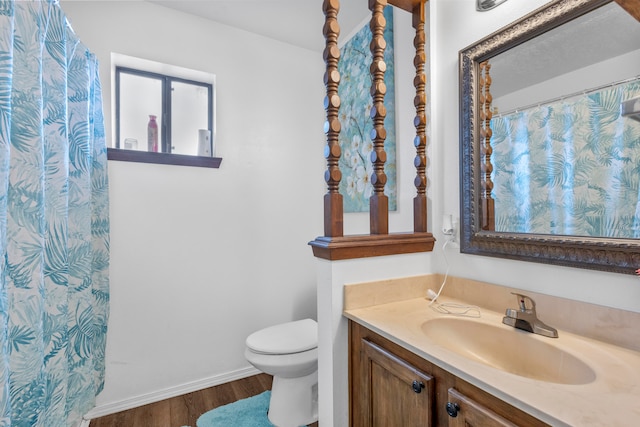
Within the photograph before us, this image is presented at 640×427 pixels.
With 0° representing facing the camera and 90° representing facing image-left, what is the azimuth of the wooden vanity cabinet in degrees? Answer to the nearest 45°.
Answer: approximately 45°

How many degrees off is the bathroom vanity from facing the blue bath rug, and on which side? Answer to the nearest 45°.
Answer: approximately 45° to its right
